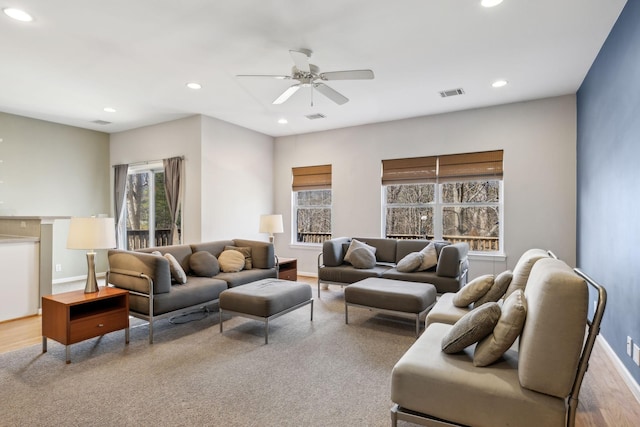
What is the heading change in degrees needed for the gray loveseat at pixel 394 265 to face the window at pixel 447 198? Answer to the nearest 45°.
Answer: approximately 135° to its left

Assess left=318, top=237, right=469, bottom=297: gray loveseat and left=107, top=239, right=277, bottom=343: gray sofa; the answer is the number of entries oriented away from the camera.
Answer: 0

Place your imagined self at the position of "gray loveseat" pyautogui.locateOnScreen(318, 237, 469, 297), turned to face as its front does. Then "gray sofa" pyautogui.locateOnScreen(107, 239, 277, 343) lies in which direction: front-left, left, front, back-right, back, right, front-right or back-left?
front-right

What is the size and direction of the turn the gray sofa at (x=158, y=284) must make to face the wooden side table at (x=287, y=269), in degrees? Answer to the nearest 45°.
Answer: approximately 90° to its left

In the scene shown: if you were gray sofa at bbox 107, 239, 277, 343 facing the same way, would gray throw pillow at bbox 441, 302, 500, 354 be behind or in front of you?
in front

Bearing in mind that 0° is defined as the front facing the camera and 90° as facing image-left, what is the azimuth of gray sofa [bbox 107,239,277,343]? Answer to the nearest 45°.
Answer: approximately 315°

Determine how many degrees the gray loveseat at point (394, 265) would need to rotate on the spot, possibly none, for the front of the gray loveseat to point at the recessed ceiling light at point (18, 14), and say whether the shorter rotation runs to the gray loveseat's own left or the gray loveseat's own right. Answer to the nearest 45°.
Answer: approximately 45° to the gray loveseat's own right

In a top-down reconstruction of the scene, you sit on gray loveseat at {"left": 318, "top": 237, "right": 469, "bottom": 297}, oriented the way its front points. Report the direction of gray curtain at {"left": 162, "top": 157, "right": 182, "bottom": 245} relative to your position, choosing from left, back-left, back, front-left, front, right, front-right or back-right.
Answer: right

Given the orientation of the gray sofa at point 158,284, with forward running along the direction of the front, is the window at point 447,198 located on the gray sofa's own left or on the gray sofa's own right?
on the gray sofa's own left

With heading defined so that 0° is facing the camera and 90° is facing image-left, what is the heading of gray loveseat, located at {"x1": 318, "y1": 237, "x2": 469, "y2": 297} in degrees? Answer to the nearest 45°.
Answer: approximately 0°

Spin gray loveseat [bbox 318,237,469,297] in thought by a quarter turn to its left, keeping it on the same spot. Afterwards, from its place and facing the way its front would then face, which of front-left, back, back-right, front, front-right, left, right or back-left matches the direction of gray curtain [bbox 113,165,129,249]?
back
